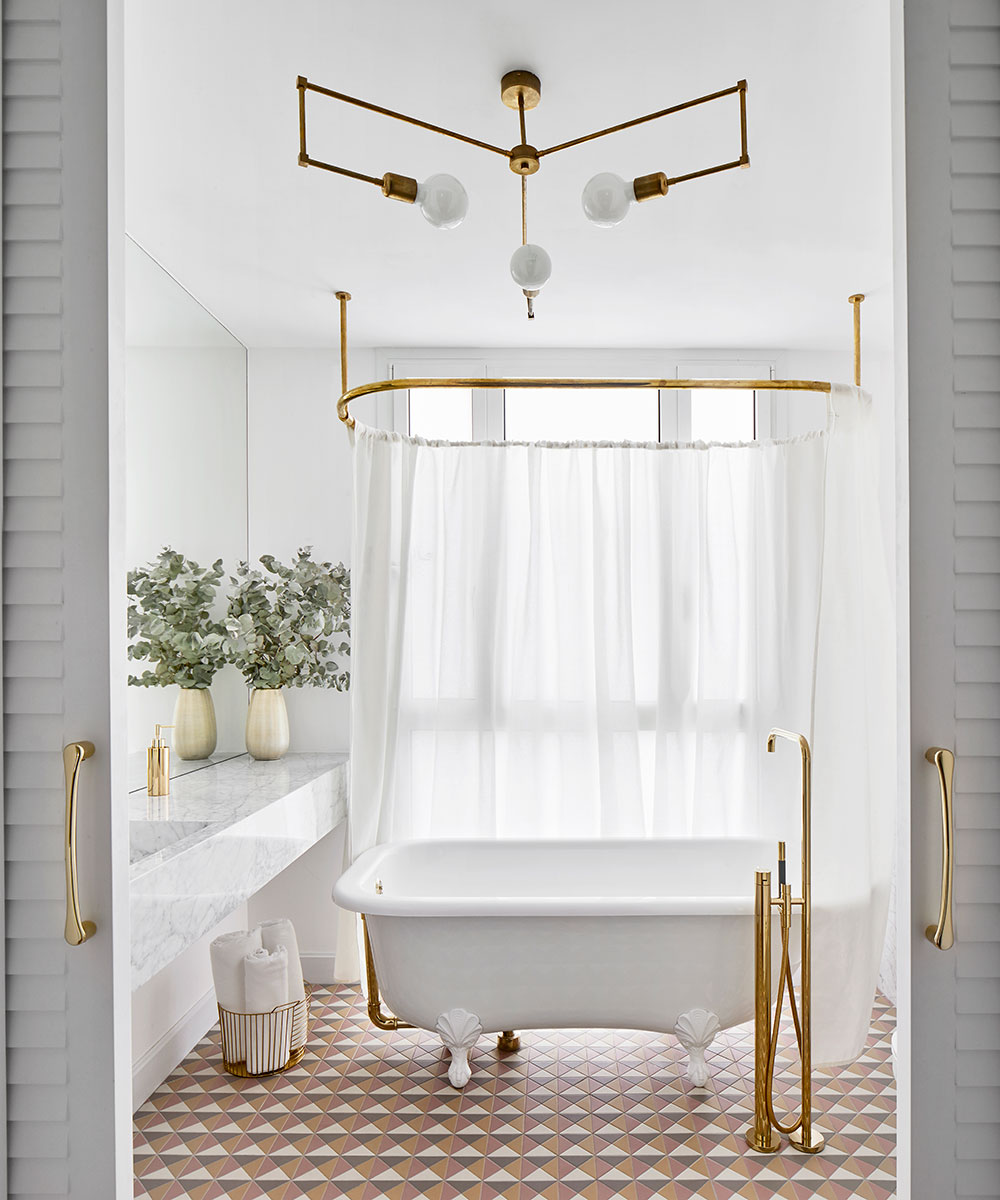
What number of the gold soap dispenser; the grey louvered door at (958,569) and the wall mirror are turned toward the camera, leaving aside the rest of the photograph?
1

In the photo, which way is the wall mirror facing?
to the viewer's right

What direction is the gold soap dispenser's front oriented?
to the viewer's right

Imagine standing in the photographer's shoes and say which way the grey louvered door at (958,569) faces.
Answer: facing the viewer

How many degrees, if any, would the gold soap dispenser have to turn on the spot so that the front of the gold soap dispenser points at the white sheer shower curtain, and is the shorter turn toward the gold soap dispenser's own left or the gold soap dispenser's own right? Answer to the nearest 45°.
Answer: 0° — it already faces it

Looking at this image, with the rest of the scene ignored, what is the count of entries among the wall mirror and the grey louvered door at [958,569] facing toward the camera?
1

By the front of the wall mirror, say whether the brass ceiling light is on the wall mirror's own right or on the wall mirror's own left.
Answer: on the wall mirror's own right

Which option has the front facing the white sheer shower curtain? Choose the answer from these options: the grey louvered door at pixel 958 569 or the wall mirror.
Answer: the wall mirror

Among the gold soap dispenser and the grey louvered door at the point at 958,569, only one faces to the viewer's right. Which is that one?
the gold soap dispenser

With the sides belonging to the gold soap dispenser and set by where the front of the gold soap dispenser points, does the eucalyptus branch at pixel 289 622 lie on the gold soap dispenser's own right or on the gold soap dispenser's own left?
on the gold soap dispenser's own left
